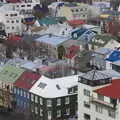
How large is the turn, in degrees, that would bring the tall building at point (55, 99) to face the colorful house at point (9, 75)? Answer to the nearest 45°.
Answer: approximately 135° to its right

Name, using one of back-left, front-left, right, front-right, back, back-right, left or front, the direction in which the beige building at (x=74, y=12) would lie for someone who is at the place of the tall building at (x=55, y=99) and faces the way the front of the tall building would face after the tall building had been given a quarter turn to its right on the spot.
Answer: right

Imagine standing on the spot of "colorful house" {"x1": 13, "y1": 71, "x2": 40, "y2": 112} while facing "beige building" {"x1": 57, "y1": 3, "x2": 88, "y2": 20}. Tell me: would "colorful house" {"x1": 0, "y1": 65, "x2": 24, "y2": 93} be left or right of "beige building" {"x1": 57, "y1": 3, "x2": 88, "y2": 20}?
left

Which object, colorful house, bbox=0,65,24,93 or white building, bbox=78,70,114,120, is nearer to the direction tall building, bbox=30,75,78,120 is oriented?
the white building

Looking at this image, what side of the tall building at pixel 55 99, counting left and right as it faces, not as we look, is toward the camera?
front

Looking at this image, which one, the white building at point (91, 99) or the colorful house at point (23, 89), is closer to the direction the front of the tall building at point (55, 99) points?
the white building

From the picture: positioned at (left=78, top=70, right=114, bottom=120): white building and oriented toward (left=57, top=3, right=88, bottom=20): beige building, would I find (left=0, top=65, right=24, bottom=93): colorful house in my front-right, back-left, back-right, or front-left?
front-left
